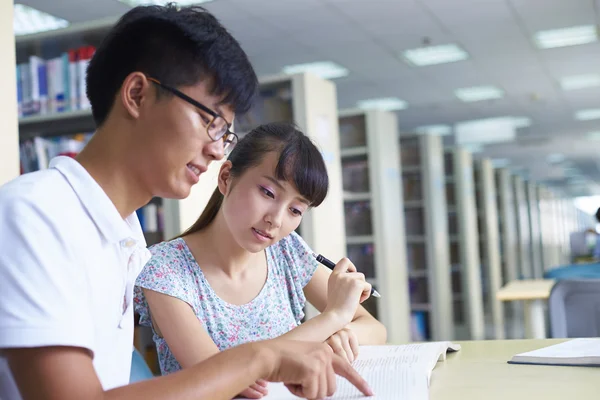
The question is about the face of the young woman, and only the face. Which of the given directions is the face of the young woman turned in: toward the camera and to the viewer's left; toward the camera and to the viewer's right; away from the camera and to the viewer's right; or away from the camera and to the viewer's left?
toward the camera and to the viewer's right

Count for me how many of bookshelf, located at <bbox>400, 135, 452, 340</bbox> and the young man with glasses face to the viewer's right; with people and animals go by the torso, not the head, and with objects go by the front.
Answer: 1

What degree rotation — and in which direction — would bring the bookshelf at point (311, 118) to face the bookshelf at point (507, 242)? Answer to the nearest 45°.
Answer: approximately 180°

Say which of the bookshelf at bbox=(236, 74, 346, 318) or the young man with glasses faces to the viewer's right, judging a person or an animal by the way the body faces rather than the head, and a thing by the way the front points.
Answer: the young man with glasses

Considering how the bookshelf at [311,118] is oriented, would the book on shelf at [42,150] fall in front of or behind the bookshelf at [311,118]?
in front

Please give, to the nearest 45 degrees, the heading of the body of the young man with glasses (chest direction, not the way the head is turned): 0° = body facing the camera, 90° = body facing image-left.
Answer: approximately 270°

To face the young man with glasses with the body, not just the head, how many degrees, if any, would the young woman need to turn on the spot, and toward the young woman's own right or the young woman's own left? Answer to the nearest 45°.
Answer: approximately 45° to the young woman's own right

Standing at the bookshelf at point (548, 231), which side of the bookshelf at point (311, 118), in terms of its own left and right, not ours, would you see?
back

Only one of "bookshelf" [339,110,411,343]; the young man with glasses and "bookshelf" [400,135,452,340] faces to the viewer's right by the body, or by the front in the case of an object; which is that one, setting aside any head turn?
the young man with glasses

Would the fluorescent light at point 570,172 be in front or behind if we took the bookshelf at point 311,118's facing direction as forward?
behind
